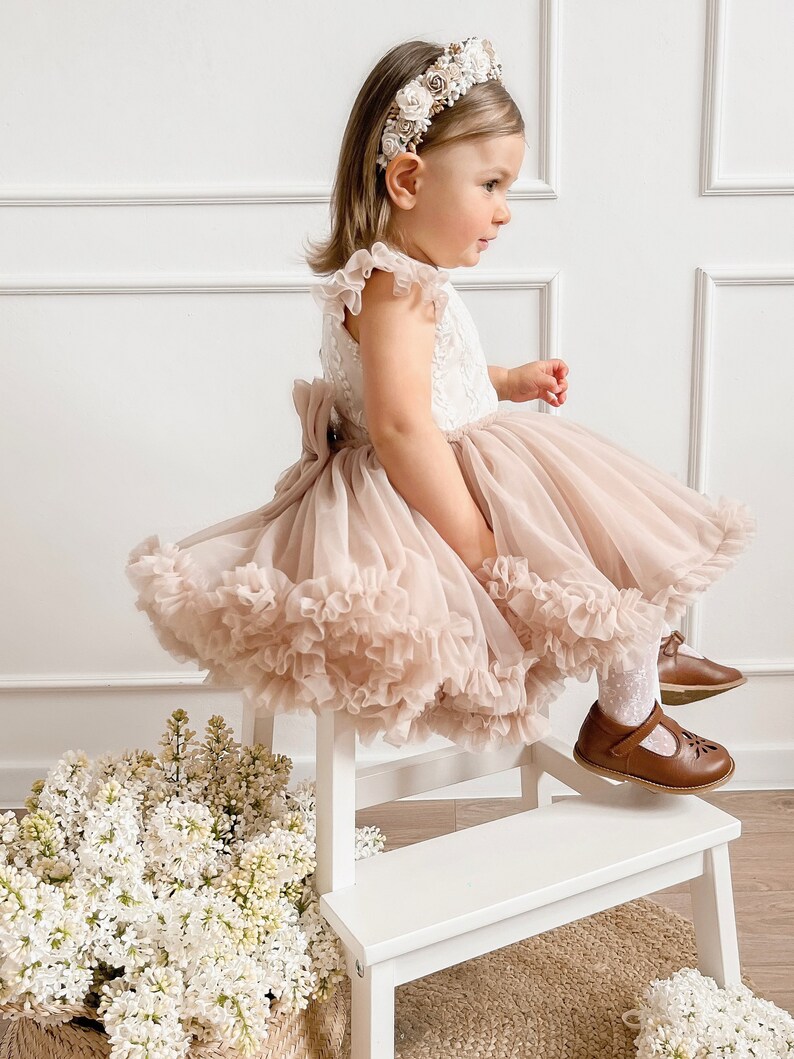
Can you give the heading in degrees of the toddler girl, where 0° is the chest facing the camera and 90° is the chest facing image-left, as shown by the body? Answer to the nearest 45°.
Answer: approximately 270°

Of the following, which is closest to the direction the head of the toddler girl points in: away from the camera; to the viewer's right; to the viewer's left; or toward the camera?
to the viewer's right

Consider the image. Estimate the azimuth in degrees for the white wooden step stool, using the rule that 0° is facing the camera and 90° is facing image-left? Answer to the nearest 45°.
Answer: approximately 315°
